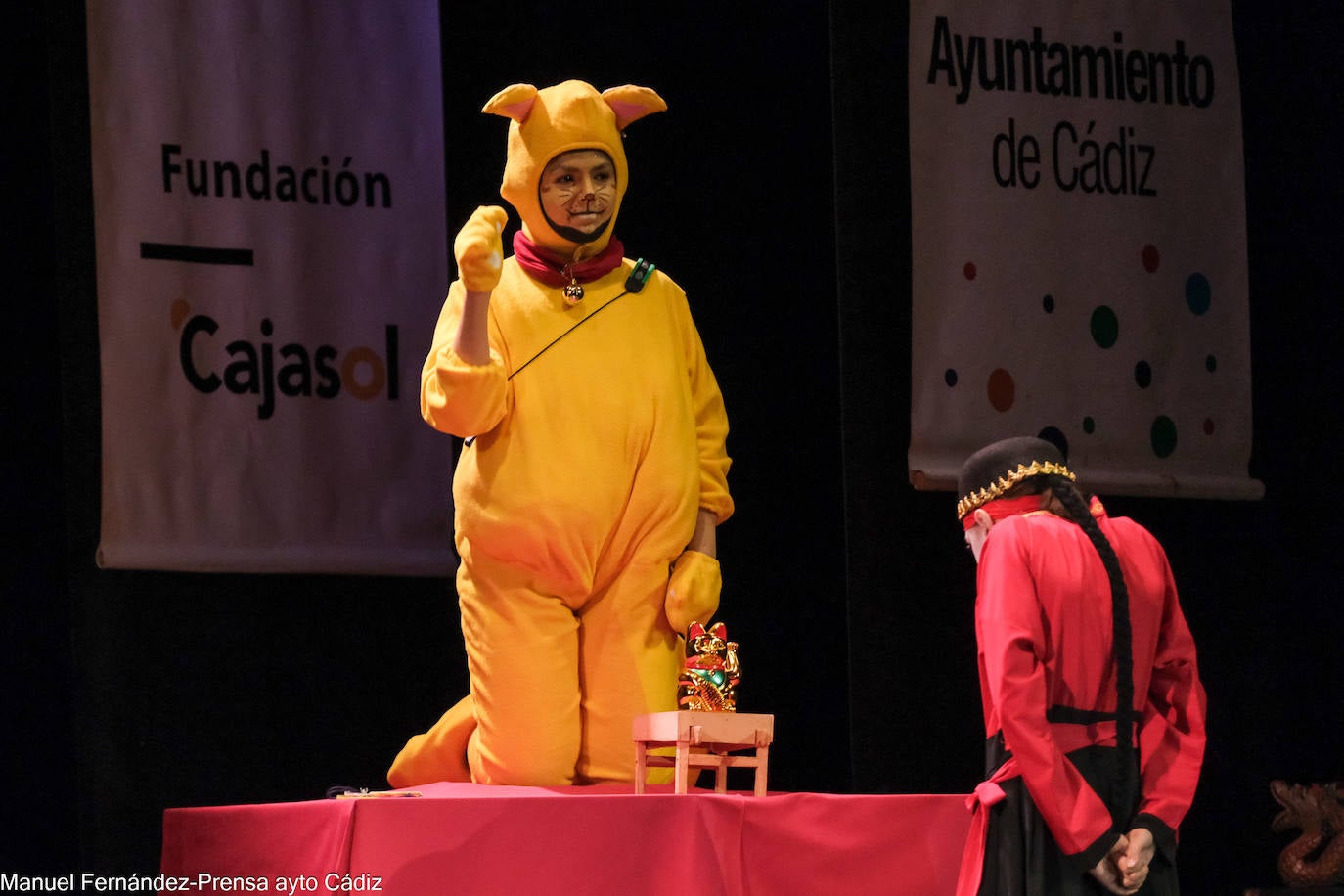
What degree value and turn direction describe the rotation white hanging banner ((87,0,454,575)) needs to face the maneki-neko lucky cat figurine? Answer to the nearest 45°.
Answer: approximately 45° to its left

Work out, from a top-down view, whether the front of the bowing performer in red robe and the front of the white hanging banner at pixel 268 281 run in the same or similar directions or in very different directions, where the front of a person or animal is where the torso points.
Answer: very different directions

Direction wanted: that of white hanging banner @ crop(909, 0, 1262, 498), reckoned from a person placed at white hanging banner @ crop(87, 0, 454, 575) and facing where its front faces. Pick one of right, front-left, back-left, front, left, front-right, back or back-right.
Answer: left

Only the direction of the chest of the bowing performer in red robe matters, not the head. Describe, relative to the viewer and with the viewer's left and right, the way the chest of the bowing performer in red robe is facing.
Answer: facing away from the viewer and to the left of the viewer

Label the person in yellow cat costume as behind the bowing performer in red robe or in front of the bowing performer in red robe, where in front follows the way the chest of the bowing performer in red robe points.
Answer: in front

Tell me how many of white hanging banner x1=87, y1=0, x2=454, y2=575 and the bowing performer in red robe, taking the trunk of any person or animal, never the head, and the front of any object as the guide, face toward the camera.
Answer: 1

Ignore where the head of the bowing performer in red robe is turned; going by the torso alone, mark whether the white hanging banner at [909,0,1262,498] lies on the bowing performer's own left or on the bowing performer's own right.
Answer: on the bowing performer's own right

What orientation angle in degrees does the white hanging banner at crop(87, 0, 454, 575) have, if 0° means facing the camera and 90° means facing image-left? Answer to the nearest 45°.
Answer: approximately 0°

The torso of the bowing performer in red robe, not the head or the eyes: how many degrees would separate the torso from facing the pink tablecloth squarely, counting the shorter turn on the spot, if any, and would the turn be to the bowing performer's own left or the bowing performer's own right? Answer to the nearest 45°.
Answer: approximately 45° to the bowing performer's own left

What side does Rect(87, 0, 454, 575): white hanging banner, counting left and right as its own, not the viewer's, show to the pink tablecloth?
front

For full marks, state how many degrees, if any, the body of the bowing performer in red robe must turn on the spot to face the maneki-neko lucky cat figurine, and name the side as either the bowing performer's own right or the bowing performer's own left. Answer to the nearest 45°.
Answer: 0° — they already face it
